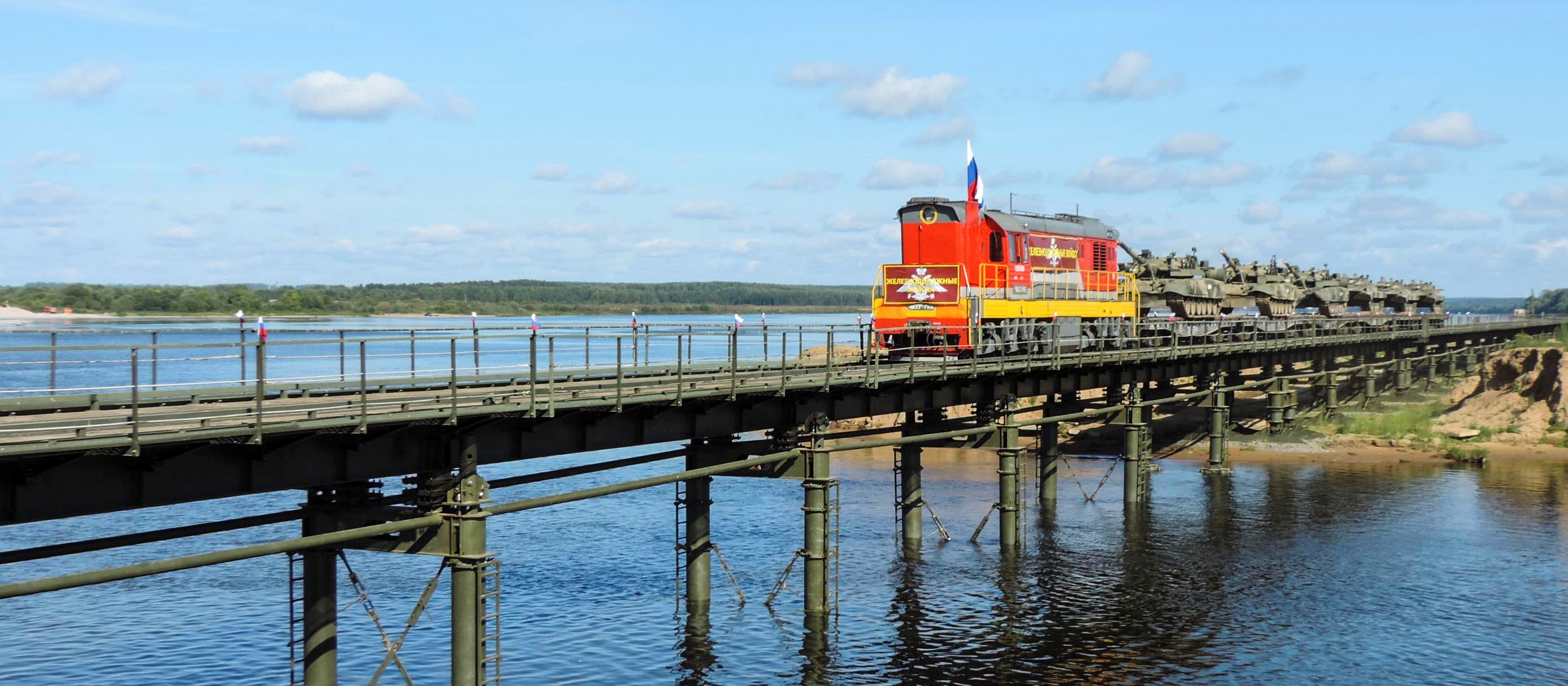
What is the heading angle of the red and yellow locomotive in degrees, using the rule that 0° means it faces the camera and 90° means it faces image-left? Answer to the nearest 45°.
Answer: approximately 45°
